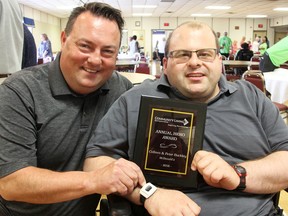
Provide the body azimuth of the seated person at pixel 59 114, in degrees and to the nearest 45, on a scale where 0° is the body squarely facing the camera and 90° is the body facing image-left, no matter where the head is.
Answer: approximately 315°

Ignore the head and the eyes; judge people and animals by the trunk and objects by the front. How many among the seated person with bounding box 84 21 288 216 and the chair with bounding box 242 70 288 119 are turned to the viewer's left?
0

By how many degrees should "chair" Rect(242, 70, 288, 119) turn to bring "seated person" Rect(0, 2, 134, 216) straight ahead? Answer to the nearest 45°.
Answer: approximately 45° to its right

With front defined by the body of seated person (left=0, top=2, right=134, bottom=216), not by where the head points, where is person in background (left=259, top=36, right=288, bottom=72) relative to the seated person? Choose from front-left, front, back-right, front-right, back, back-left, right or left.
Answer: left

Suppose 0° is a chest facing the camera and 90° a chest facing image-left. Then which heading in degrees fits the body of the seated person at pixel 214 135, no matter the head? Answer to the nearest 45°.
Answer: approximately 0°

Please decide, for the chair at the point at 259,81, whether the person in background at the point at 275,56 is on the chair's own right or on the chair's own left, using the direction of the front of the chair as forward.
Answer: on the chair's own left

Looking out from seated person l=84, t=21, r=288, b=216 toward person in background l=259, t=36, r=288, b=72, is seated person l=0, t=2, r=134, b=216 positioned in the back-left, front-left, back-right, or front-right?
back-left
